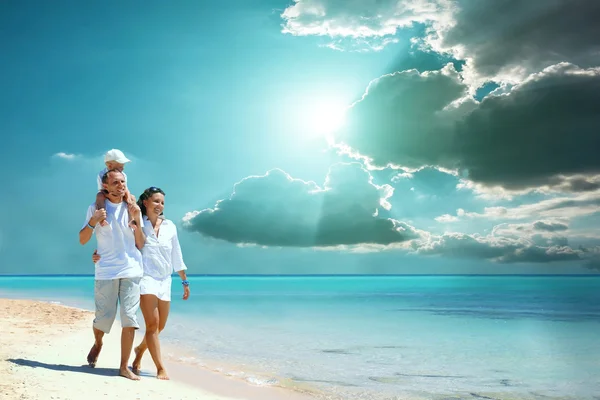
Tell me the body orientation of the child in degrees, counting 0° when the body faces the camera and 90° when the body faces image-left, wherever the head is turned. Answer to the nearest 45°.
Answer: approximately 315°
